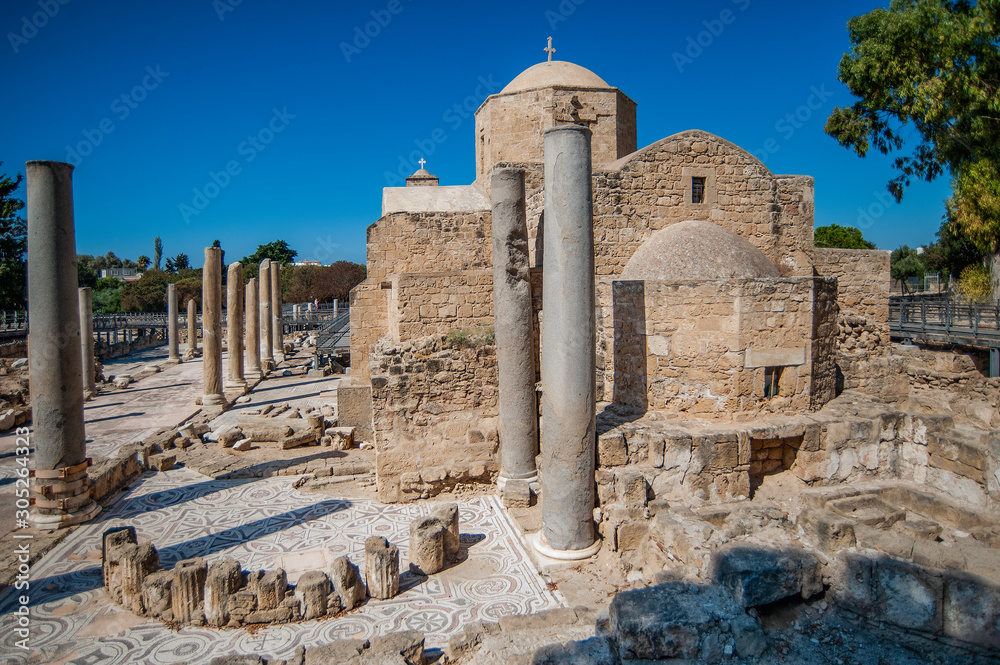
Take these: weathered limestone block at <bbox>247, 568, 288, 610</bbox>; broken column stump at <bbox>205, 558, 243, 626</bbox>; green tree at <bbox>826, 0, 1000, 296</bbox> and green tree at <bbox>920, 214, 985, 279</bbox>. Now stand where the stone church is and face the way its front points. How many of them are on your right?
2
